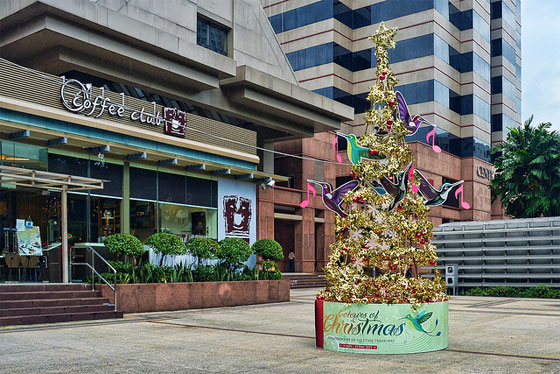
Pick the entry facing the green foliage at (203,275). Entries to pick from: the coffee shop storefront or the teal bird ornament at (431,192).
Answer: the coffee shop storefront

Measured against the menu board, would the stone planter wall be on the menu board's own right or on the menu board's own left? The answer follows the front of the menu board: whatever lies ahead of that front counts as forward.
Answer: on the menu board's own left

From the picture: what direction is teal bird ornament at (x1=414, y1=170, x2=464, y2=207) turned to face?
to the viewer's right

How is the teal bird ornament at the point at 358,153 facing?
to the viewer's left

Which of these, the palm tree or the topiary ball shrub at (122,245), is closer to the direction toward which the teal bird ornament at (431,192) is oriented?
the palm tree

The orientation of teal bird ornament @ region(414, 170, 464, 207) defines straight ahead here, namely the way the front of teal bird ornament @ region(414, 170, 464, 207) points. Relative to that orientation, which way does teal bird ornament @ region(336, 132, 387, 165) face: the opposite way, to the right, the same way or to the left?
the opposite way

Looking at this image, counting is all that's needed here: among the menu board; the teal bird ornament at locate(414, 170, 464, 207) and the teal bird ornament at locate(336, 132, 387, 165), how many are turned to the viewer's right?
1

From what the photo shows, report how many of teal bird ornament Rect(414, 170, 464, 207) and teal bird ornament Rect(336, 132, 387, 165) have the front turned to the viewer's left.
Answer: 1

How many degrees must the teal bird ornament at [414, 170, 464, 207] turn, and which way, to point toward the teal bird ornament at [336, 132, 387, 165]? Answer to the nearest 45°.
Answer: approximately 180°
